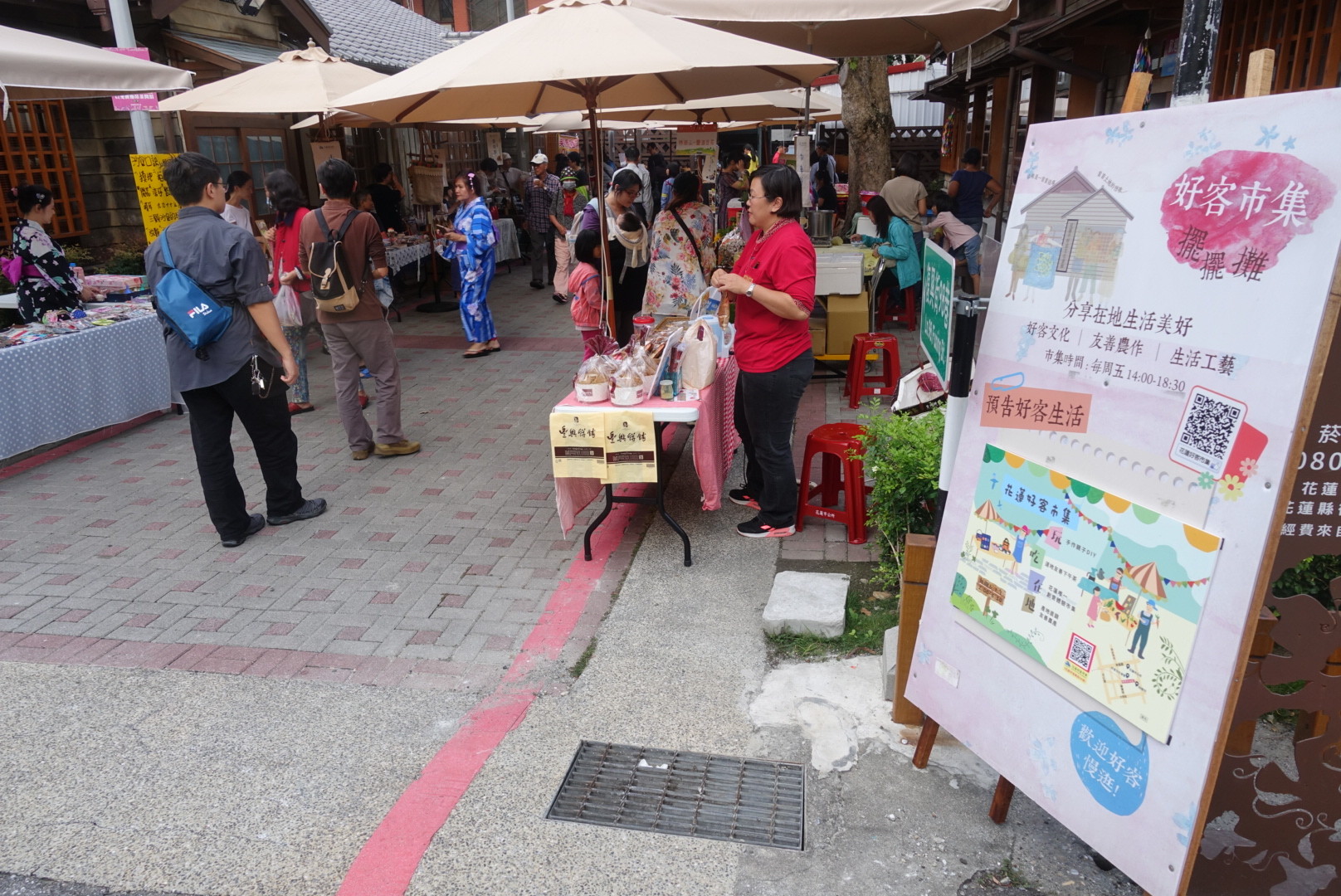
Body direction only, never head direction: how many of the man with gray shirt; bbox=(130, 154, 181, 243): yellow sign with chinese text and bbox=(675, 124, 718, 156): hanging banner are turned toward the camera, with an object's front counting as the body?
2

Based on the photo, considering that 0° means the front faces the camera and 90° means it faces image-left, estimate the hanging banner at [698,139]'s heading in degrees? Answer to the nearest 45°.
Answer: approximately 0°

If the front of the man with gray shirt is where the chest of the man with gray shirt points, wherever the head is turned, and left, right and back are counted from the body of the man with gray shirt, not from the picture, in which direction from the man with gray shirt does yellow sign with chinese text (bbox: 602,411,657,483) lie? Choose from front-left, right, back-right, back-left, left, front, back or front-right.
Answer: right

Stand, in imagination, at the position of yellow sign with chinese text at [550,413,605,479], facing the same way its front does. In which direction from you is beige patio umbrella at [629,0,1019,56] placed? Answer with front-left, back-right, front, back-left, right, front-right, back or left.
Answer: back-left

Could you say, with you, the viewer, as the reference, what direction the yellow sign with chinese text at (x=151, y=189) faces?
facing the viewer

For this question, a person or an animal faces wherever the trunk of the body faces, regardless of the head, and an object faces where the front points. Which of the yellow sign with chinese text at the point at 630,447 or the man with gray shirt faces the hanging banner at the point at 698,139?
the man with gray shirt

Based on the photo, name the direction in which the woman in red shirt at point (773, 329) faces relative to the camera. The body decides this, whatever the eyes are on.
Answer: to the viewer's left

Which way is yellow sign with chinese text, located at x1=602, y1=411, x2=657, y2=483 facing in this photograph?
toward the camera

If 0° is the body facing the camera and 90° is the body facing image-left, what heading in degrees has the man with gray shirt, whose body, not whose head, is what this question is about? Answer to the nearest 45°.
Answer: approximately 225°

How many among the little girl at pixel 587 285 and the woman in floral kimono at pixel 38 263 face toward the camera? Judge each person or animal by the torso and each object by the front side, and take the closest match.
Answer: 0

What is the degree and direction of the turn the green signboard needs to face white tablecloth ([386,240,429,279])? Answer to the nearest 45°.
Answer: approximately 90° to its right

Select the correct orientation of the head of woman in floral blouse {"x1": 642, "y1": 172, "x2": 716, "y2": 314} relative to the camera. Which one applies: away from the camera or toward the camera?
away from the camera

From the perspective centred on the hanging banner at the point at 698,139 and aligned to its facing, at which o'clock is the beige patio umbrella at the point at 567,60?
The beige patio umbrella is roughly at 12 o'clock from the hanging banner.

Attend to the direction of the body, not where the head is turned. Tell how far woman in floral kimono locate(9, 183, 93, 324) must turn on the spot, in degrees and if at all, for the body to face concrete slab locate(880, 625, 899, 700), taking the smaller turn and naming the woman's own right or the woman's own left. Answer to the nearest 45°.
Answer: approximately 90° to the woman's own right

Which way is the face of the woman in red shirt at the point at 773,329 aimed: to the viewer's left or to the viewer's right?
to the viewer's left

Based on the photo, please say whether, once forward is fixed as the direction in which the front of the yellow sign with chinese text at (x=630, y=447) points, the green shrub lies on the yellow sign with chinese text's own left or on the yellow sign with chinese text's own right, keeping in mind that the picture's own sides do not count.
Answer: on the yellow sign with chinese text's own left

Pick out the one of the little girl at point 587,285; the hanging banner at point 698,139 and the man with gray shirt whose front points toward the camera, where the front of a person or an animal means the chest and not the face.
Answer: the hanging banner
